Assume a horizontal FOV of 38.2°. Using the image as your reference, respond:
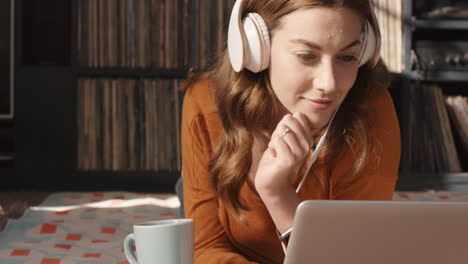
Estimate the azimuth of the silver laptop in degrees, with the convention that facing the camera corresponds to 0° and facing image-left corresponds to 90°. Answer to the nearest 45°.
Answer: approximately 180°

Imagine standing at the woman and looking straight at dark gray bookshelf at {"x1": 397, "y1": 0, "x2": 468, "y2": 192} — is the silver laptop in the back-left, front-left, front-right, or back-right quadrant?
back-right

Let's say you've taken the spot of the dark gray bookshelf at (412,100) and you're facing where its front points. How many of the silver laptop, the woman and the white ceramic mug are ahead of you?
3

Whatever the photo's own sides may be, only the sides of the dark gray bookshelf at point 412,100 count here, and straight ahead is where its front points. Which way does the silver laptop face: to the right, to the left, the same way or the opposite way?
the opposite way

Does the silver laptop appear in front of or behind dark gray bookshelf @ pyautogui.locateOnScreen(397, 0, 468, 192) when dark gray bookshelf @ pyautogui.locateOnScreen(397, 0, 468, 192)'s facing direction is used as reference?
in front

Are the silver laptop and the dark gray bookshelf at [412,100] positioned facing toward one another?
yes

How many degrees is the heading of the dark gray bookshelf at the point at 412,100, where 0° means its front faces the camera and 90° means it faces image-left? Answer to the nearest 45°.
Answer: approximately 0°

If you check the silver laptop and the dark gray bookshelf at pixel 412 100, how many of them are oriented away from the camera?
1

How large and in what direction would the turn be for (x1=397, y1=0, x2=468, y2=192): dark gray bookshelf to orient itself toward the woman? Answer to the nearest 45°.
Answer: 0° — it already faces them

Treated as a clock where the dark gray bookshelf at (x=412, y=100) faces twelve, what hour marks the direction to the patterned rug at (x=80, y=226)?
The patterned rug is roughly at 1 o'clock from the dark gray bookshelf.
